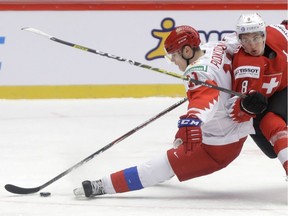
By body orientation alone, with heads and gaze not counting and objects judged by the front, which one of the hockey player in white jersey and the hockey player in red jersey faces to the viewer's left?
the hockey player in white jersey

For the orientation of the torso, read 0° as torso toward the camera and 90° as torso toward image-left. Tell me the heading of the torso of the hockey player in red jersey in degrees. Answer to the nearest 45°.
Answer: approximately 0°

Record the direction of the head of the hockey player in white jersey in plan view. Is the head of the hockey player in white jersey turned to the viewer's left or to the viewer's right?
to the viewer's left

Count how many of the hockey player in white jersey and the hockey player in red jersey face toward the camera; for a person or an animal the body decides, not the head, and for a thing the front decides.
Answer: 1

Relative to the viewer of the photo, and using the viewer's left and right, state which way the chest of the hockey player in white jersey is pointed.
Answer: facing to the left of the viewer
